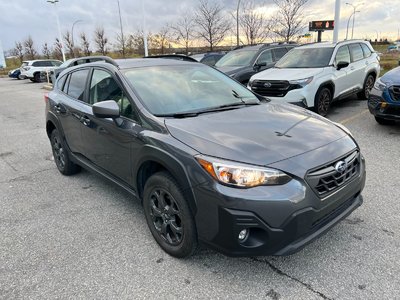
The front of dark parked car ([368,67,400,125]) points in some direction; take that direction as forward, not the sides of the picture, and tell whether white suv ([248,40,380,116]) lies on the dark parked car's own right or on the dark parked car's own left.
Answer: on the dark parked car's own right

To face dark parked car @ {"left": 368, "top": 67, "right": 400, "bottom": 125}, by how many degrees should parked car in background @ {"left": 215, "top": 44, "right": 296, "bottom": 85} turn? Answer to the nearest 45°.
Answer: approximately 90° to its left

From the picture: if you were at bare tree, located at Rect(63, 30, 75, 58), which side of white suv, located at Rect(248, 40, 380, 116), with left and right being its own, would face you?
right

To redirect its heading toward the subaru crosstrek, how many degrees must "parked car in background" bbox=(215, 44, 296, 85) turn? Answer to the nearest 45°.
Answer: approximately 45° to its left

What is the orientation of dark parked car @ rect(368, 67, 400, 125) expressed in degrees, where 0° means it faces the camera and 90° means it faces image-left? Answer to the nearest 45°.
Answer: approximately 45°

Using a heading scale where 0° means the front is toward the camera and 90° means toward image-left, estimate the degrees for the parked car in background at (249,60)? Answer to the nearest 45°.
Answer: approximately 45°

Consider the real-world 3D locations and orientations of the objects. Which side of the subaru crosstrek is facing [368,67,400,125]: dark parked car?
left

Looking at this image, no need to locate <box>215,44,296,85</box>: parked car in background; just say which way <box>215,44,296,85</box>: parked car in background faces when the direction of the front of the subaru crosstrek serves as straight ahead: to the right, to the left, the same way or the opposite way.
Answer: to the right
